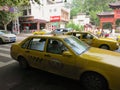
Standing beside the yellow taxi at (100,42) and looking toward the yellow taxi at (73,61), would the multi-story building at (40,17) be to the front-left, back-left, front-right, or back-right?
back-right

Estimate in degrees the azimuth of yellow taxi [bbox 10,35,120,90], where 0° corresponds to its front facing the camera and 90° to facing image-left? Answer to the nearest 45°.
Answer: approximately 315°

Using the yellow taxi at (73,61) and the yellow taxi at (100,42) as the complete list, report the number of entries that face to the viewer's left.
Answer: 0

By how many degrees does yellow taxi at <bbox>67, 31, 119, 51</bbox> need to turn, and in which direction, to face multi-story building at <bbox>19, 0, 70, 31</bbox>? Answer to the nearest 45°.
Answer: approximately 135° to its left

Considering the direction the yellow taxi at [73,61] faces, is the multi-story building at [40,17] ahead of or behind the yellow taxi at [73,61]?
behind

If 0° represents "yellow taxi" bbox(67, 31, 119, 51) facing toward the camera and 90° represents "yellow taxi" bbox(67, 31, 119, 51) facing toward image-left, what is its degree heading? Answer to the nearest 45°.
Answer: approximately 270°

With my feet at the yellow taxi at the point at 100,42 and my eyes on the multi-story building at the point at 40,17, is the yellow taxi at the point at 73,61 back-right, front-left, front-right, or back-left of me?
back-left

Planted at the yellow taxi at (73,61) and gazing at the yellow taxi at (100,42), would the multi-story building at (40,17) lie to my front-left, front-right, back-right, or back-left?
front-left

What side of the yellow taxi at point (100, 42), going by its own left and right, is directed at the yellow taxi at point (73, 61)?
right
